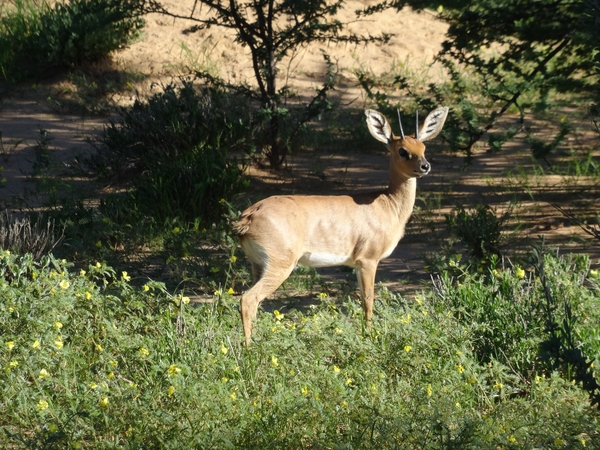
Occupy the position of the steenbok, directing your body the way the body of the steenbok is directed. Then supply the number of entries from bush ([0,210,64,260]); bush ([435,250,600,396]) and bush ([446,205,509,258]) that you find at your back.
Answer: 1

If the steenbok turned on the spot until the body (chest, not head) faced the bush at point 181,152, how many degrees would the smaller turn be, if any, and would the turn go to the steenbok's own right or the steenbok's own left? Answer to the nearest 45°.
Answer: approximately 135° to the steenbok's own left

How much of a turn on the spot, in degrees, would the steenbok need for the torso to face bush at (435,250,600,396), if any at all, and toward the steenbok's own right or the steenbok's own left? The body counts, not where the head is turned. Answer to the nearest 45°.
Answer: approximately 45° to the steenbok's own right

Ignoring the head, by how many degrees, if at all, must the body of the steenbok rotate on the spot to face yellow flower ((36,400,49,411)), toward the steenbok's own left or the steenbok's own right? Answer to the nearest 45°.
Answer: approximately 135° to the steenbok's own right

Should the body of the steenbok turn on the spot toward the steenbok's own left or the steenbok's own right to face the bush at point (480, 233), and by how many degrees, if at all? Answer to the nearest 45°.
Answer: approximately 45° to the steenbok's own left

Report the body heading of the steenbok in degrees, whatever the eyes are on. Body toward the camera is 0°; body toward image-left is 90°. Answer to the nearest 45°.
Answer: approximately 270°

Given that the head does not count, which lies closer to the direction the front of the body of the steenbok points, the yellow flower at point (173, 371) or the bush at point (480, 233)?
the bush

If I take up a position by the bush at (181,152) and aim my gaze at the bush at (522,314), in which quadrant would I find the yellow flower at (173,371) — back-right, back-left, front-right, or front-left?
front-right

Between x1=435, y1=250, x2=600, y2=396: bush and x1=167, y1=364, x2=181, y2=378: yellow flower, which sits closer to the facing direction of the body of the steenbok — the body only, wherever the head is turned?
the bush
